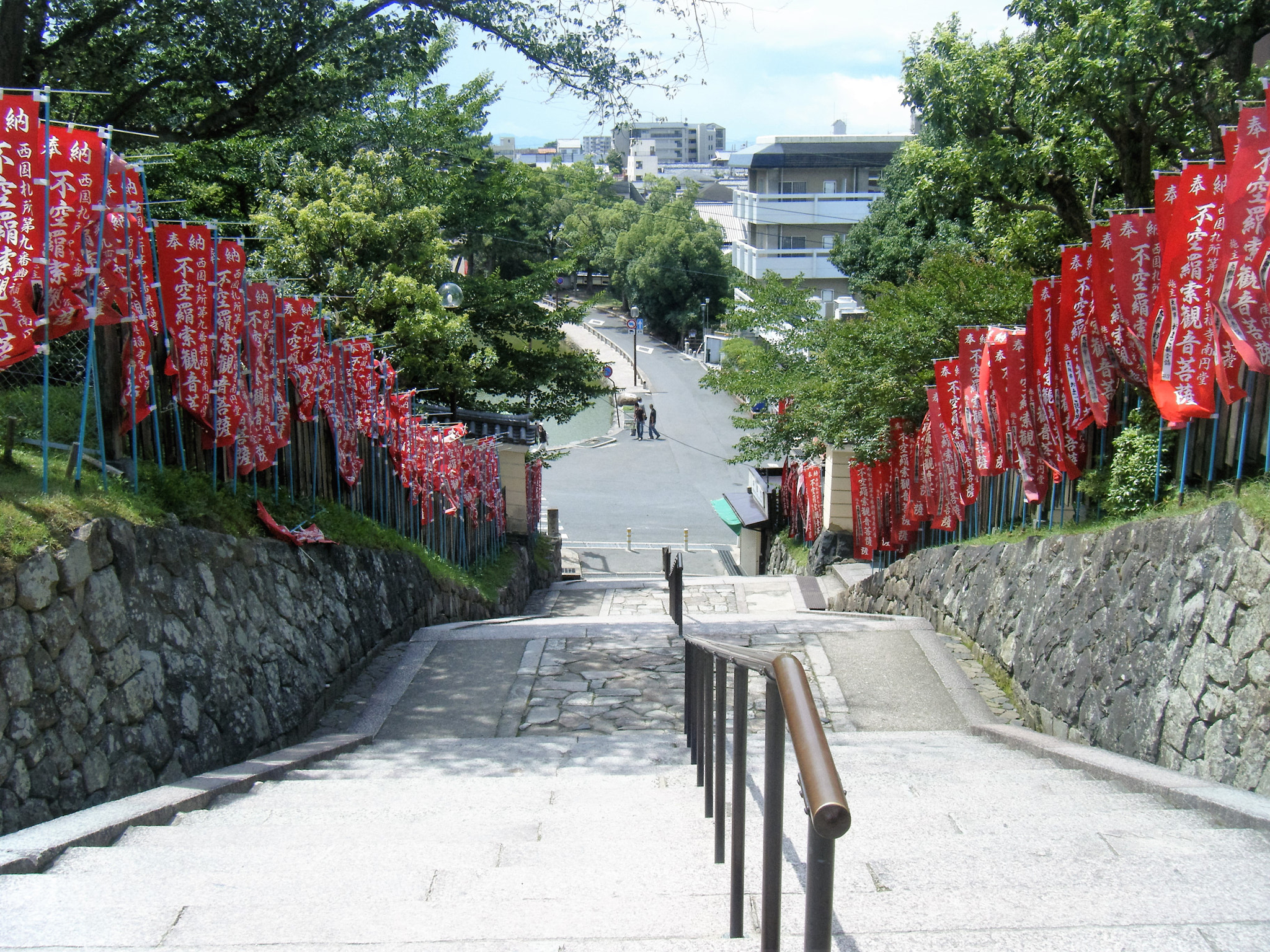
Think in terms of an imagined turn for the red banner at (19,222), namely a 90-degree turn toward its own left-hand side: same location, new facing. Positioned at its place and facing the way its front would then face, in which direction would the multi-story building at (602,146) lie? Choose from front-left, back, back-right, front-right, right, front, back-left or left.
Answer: front-left

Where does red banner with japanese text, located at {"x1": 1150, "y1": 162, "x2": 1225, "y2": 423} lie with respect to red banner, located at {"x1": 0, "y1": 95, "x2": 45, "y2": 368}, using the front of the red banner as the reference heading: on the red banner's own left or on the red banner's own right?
on the red banner's own left

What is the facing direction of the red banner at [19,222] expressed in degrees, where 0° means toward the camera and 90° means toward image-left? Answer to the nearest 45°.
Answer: approximately 0°

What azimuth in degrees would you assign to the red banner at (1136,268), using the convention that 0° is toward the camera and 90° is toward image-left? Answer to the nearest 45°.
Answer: approximately 0°

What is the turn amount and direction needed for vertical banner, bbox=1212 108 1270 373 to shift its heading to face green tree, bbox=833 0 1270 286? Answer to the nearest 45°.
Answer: approximately 180°
